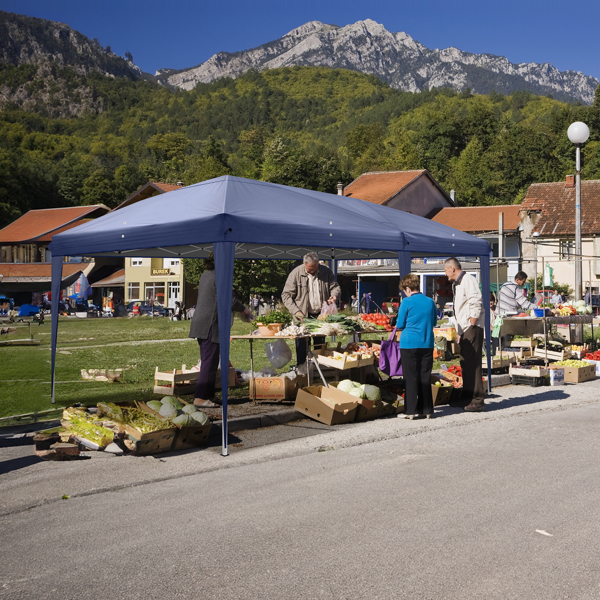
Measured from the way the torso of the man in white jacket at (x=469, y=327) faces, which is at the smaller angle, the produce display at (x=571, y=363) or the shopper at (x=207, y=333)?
the shopper

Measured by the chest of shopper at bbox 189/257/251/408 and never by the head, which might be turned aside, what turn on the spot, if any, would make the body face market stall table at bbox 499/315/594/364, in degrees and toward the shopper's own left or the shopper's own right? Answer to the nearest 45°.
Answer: approximately 45° to the shopper's own left

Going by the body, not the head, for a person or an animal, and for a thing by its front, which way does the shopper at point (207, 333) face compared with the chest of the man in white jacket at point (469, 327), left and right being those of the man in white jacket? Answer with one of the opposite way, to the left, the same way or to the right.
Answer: the opposite way

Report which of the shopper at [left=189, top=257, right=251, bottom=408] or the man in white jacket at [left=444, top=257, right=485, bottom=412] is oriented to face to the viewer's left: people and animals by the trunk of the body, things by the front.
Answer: the man in white jacket

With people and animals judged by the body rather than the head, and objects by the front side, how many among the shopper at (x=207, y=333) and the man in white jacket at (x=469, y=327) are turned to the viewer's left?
1

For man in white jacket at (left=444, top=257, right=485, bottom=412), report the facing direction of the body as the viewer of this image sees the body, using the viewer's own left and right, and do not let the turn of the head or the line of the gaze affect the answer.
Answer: facing to the left of the viewer

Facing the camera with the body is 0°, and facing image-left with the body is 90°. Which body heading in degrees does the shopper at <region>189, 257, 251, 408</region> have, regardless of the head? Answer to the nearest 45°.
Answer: approximately 270°

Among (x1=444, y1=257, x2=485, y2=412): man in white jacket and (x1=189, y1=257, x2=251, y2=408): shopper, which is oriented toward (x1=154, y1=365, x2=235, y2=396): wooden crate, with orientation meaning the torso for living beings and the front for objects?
the man in white jacket

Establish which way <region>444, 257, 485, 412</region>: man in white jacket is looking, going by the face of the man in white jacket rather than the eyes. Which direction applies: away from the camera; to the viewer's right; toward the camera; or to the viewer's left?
to the viewer's left
